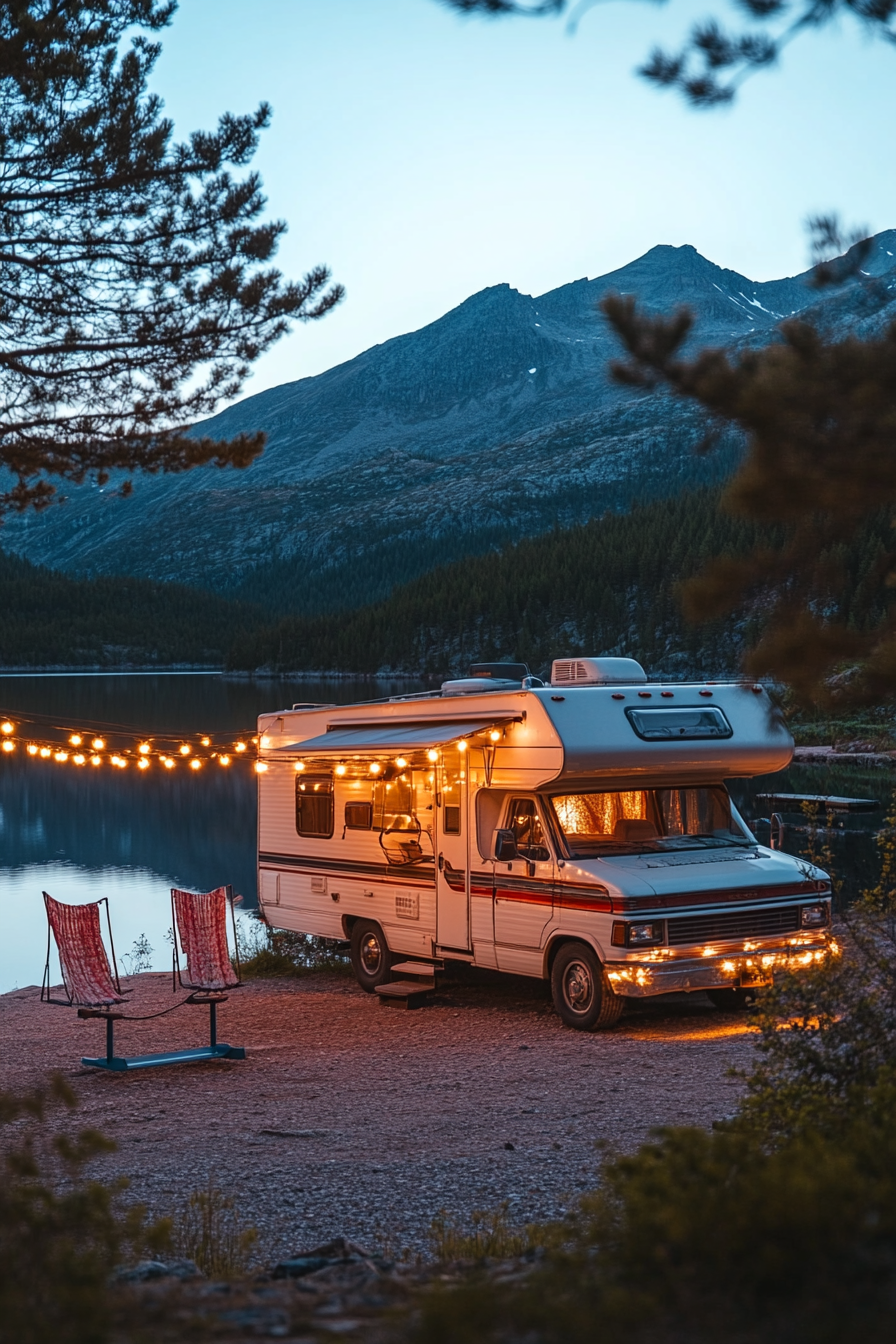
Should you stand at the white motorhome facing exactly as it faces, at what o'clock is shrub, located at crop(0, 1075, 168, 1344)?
The shrub is roughly at 2 o'clock from the white motorhome.

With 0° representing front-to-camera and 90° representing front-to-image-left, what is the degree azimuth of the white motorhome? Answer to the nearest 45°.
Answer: approximately 315°

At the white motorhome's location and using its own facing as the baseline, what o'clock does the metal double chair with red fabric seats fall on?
The metal double chair with red fabric seats is roughly at 4 o'clock from the white motorhome.
